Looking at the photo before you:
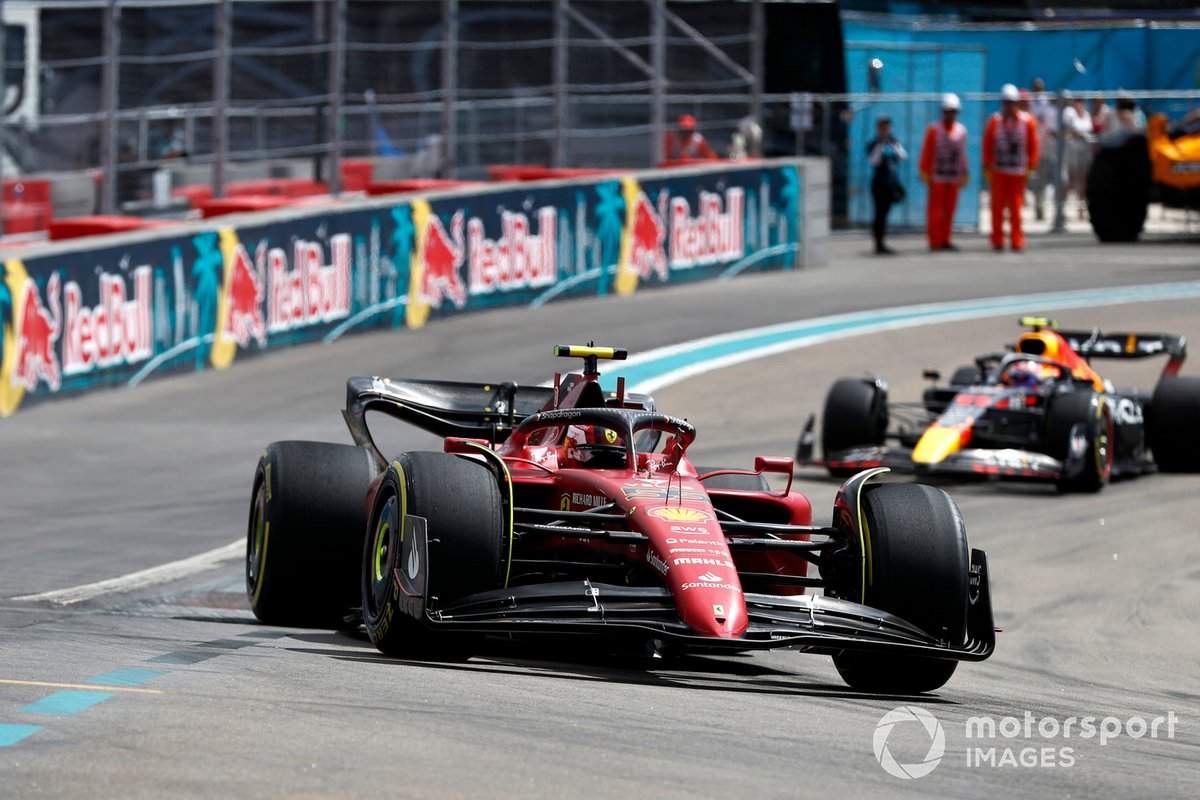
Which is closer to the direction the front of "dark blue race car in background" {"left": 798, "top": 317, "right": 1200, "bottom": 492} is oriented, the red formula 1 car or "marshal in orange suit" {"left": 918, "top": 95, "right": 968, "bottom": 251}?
the red formula 1 car

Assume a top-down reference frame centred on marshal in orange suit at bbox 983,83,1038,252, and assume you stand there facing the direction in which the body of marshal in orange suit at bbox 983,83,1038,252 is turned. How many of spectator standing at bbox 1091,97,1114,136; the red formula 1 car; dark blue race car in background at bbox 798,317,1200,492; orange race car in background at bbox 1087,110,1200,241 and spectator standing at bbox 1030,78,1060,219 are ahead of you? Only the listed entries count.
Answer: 2

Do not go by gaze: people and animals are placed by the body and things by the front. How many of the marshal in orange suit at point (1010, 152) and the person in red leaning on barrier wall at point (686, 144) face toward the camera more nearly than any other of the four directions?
2

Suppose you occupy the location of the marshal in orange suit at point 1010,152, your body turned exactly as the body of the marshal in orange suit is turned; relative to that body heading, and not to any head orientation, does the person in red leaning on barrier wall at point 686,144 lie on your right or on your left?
on your right

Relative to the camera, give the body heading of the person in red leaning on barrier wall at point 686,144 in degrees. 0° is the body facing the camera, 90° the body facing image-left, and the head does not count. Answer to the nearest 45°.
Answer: approximately 0°

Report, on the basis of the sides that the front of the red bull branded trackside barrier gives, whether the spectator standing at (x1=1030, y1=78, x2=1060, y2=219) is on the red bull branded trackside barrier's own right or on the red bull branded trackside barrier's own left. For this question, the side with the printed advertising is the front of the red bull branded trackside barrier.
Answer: on the red bull branded trackside barrier's own left

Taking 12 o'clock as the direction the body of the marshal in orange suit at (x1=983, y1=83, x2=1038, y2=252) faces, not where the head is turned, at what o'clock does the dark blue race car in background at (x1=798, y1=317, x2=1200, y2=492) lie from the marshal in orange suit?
The dark blue race car in background is roughly at 12 o'clock from the marshal in orange suit.

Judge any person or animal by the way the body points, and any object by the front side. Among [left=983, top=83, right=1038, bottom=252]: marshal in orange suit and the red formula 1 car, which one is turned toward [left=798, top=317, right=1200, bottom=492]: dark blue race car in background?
the marshal in orange suit
